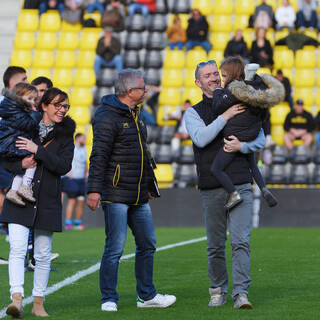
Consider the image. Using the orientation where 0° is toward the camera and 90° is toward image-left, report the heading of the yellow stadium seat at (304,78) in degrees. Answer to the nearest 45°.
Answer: approximately 0°

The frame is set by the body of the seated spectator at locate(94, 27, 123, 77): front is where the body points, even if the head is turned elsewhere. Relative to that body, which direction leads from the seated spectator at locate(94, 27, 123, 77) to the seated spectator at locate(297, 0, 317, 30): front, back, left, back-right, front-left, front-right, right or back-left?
left

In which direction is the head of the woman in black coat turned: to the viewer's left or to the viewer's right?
to the viewer's right

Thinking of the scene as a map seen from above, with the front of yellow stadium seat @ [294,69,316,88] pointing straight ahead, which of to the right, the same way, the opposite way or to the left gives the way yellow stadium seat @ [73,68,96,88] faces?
the same way

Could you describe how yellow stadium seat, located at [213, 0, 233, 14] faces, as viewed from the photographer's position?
facing the viewer

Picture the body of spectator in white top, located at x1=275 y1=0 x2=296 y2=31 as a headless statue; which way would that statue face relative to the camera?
toward the camera

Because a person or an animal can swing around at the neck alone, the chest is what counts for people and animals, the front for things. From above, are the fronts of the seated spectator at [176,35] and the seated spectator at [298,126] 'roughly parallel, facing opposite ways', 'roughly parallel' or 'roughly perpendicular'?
roughly parallel

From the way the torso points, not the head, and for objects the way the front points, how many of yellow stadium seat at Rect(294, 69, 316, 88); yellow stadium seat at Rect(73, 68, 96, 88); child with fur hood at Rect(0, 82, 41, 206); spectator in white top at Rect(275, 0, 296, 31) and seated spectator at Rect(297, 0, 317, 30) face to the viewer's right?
1

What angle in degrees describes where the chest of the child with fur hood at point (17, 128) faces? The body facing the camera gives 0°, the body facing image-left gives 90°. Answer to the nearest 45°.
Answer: approximately 270°

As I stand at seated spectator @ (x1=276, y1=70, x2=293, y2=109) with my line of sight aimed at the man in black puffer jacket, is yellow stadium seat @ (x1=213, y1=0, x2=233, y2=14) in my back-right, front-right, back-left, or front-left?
back-right

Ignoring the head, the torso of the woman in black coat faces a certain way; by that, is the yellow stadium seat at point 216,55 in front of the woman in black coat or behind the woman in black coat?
behind

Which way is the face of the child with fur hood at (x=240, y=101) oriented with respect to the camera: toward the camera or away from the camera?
away from the camera

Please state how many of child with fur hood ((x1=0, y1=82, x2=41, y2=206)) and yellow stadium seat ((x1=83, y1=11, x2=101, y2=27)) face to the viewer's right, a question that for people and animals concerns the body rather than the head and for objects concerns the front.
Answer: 1
